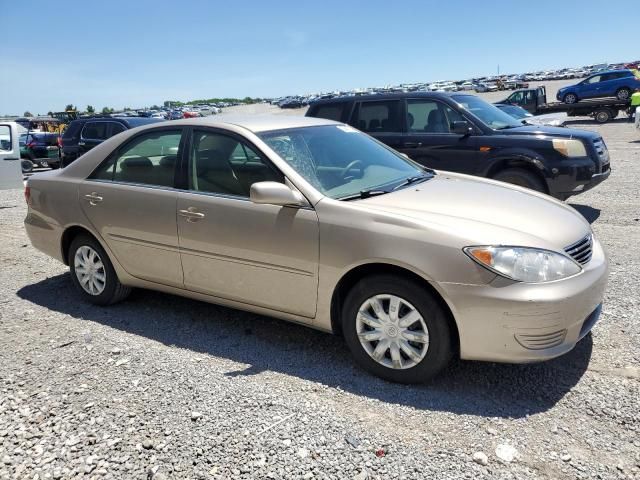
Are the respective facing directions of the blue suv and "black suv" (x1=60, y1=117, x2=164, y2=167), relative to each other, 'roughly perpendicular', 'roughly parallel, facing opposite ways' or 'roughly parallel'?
roughly parallel, facing opposite ways

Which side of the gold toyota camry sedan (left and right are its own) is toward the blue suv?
left

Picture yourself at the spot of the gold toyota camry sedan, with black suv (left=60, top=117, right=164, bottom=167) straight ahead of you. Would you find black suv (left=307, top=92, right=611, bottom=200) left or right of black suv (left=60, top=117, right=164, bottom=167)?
right

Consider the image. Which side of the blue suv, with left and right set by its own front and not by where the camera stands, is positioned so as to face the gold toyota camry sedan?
left

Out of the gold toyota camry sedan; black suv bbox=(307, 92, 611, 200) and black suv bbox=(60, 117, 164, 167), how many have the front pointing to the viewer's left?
0

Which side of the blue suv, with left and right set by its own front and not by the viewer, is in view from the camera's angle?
left

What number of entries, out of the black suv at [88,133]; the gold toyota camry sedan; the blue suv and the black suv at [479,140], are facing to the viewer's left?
1

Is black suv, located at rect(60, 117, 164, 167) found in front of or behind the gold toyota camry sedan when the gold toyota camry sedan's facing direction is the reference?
behind

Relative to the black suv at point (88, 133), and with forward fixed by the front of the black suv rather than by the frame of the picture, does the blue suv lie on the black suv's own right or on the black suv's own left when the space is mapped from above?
on the black suv's own left

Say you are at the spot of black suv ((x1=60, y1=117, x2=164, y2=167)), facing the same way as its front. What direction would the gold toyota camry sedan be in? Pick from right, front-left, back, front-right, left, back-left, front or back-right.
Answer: front-right

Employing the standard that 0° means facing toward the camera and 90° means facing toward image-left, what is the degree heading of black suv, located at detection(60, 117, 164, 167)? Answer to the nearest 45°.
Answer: approximately 315°

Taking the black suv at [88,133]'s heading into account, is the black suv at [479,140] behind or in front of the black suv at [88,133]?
in front
